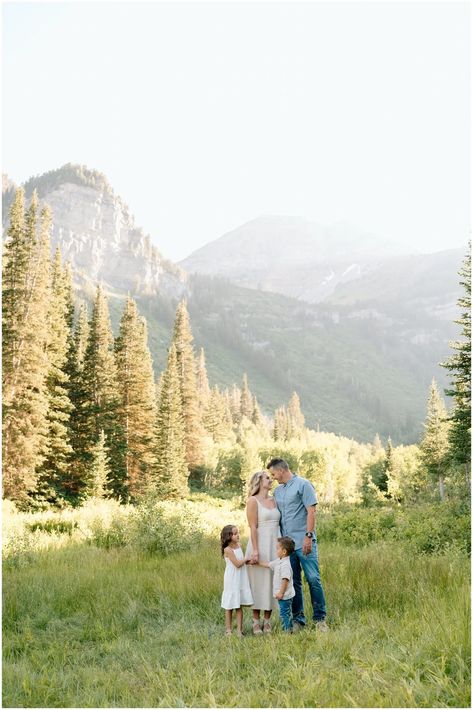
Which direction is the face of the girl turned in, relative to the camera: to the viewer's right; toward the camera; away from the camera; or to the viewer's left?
to the viewer's right

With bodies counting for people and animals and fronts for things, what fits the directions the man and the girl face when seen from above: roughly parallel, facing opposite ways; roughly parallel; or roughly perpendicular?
roughly perpendicular

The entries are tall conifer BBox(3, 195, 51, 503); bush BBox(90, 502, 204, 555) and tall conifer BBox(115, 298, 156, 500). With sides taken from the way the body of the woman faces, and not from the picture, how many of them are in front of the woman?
0

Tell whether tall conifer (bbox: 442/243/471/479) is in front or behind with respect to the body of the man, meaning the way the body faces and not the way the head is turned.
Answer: behind

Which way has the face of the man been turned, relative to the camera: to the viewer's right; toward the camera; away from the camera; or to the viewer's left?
to the viewer's left

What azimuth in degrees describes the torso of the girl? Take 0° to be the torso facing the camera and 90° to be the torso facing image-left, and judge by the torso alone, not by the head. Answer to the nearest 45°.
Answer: approximately 315°

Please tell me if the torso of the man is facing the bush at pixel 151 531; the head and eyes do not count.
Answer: no

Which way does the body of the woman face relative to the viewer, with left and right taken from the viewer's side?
facing the viewer and to the right of the viewer

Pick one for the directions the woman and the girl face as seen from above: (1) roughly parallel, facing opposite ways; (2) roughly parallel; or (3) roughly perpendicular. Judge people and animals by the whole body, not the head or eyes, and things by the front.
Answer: roughly parallel

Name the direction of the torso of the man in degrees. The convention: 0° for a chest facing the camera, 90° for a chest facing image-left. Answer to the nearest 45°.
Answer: approximately 45°

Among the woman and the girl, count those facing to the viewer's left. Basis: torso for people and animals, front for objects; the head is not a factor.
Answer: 0

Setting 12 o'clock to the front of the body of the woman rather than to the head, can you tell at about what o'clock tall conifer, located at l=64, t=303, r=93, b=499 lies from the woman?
The tall conifer is roughly at 7 o'clock from the woman.

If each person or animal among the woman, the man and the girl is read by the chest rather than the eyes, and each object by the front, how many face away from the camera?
0

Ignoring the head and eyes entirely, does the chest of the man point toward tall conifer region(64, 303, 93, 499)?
no
